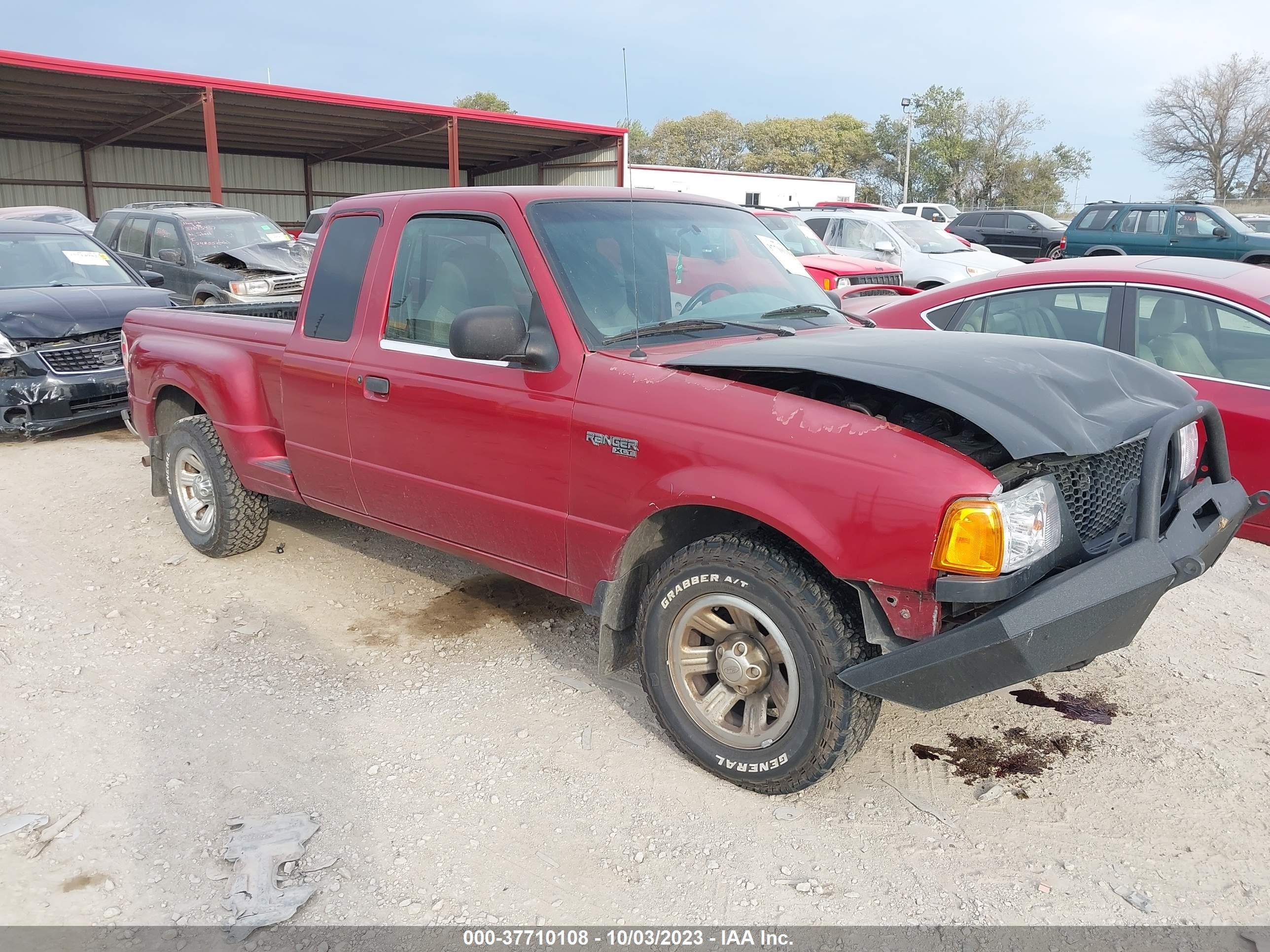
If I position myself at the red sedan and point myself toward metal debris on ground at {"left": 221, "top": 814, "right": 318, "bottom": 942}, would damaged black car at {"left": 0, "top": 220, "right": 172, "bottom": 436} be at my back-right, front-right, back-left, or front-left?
front-right

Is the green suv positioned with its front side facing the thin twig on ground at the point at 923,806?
no

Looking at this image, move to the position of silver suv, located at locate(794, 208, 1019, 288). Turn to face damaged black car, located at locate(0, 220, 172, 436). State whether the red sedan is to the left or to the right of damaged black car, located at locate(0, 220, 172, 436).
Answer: left

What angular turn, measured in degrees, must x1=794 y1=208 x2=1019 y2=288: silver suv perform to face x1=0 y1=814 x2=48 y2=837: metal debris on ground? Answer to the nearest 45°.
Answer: approximately 45° to its right

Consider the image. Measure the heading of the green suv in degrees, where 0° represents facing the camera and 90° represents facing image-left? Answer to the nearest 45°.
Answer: approximately 270°

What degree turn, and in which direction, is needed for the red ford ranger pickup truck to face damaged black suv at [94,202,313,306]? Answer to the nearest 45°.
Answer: approximately 180°

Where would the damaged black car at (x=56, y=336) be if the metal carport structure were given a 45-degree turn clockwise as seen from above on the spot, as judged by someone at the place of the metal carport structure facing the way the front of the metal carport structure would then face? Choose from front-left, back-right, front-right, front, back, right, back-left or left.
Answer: front

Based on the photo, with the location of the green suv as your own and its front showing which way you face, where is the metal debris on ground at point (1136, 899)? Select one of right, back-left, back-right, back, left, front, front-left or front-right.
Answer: right

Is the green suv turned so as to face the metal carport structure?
no

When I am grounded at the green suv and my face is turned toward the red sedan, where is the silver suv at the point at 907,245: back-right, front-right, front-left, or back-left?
front-right

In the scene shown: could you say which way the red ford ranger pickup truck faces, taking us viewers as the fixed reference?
facing the viewer and to the right of the viewer

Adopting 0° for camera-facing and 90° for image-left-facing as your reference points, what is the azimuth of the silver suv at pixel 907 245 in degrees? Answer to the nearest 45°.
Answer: approximately 315°

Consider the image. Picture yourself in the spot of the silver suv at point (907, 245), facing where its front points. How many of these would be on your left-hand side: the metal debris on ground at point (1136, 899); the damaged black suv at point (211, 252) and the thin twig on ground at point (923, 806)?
0

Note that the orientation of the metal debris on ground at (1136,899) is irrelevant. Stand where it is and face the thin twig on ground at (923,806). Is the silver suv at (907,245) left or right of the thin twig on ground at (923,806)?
right

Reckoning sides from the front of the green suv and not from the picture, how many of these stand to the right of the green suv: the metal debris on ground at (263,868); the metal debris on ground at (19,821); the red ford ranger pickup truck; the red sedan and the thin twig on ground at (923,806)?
5

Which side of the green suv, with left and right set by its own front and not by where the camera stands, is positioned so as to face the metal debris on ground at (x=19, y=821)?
right
